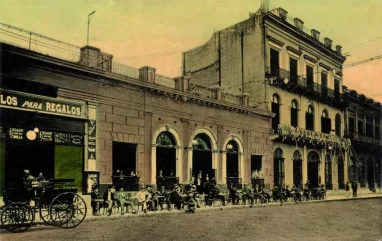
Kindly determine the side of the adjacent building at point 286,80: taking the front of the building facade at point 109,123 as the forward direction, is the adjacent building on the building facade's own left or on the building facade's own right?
on the building facade's own left

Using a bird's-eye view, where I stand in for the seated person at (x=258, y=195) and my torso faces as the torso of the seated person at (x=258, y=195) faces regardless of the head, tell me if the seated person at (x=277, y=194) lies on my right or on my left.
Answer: on my left

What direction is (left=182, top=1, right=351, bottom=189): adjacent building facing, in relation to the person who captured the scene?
facing the viewer and to the right of the viewer

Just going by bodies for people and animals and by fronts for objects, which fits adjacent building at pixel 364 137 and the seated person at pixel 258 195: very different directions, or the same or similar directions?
same or similar directions

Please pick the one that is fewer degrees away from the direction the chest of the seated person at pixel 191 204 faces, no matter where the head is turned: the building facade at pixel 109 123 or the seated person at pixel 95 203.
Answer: the seated person

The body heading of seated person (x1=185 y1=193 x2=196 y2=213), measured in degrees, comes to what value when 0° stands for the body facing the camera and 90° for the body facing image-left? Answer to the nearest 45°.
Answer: approximately 45°
